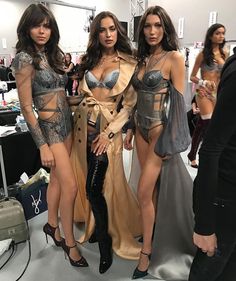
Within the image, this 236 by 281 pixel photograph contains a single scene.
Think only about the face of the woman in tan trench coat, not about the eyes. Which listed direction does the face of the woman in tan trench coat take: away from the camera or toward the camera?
toward the camera

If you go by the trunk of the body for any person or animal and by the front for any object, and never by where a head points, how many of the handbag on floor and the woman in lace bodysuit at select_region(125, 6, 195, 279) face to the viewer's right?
0

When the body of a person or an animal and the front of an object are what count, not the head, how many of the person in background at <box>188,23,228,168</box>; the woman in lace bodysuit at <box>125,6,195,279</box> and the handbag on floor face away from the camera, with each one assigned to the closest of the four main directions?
0

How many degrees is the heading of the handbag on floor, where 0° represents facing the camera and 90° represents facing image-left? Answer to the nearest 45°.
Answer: approximately 0°

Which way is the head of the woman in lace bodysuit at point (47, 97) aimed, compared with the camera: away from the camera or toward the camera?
toward the camera

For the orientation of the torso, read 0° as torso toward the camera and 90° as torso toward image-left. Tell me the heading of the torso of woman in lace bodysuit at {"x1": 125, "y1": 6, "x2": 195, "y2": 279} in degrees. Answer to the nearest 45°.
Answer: approximately 45°

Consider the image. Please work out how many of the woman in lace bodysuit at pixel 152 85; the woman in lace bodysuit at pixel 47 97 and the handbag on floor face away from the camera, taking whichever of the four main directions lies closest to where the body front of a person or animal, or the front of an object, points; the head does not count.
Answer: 0

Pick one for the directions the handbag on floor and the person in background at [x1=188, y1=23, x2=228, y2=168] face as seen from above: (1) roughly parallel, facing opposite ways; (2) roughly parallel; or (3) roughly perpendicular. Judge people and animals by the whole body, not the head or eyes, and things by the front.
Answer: roughly parallel

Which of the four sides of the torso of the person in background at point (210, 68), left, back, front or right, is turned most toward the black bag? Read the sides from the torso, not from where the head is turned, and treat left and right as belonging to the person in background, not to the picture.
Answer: right

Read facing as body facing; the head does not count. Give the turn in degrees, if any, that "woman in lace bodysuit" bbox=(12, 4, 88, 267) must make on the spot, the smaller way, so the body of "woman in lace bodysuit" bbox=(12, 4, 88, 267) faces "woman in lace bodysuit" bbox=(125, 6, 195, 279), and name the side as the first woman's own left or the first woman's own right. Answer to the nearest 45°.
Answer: approximately 45° to the first woman's own left
